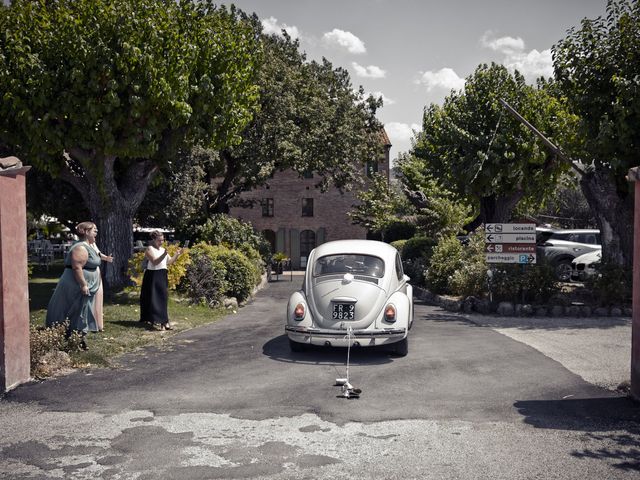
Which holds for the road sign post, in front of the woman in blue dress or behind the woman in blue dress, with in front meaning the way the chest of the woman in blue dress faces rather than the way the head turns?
in front

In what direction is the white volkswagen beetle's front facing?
away from the camera

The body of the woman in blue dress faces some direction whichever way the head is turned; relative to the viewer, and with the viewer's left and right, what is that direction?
facing to the right of the viewer

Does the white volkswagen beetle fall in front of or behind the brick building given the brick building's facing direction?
in front

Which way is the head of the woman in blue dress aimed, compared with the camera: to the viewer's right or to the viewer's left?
to the viewer's right

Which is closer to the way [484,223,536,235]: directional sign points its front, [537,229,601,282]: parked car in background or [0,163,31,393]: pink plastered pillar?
the pink plastered pillar

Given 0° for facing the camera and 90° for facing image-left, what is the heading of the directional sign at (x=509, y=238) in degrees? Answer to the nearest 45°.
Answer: approximately 0°

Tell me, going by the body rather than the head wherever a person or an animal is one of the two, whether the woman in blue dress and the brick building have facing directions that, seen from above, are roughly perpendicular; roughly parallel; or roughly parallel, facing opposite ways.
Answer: roughly perpendicular

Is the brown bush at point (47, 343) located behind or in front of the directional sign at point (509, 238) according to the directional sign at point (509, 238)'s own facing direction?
in front
